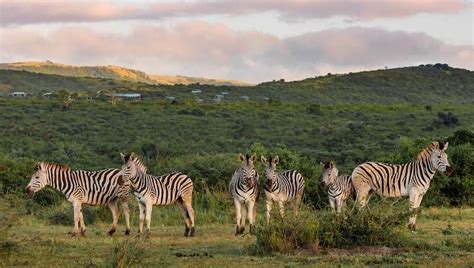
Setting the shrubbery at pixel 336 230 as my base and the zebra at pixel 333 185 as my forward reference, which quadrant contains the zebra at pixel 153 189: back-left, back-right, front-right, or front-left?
front-left

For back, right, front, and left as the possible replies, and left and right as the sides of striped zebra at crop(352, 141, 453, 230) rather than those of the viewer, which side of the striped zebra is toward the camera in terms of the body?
right

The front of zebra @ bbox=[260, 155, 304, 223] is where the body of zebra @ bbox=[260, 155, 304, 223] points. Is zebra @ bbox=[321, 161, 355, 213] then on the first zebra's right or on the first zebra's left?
on the first zebra's left

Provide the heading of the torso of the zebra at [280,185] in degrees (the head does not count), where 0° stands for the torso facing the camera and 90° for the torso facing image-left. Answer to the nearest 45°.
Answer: approximately 45°

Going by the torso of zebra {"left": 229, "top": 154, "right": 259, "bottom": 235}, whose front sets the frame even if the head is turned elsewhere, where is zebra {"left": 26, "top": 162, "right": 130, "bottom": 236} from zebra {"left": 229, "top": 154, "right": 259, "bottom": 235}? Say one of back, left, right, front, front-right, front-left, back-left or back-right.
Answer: right

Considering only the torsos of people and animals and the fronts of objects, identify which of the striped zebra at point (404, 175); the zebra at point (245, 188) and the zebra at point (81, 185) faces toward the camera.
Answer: the zebra at point (245, 188)

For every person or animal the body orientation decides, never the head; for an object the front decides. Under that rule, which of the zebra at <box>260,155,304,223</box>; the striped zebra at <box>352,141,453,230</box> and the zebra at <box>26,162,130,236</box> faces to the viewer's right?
the striped zebra

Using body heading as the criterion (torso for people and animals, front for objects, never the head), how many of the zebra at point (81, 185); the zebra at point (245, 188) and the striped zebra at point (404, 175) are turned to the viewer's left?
1

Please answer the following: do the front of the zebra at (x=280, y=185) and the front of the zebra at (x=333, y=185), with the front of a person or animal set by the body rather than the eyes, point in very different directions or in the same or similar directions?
same or similar directions

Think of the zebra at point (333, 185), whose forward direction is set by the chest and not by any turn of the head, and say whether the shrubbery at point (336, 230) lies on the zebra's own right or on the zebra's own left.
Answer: on the zebra's own left

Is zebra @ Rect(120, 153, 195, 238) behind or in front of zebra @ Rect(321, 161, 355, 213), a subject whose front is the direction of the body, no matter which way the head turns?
in front

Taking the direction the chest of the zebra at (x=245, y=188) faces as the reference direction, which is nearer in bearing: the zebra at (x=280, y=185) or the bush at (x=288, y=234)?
the bush

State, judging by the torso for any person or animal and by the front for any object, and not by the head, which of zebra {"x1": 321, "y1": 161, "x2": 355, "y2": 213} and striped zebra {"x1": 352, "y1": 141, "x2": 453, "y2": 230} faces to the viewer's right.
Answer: the striped zebra

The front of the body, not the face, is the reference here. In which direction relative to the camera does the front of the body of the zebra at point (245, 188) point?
toward the camera
